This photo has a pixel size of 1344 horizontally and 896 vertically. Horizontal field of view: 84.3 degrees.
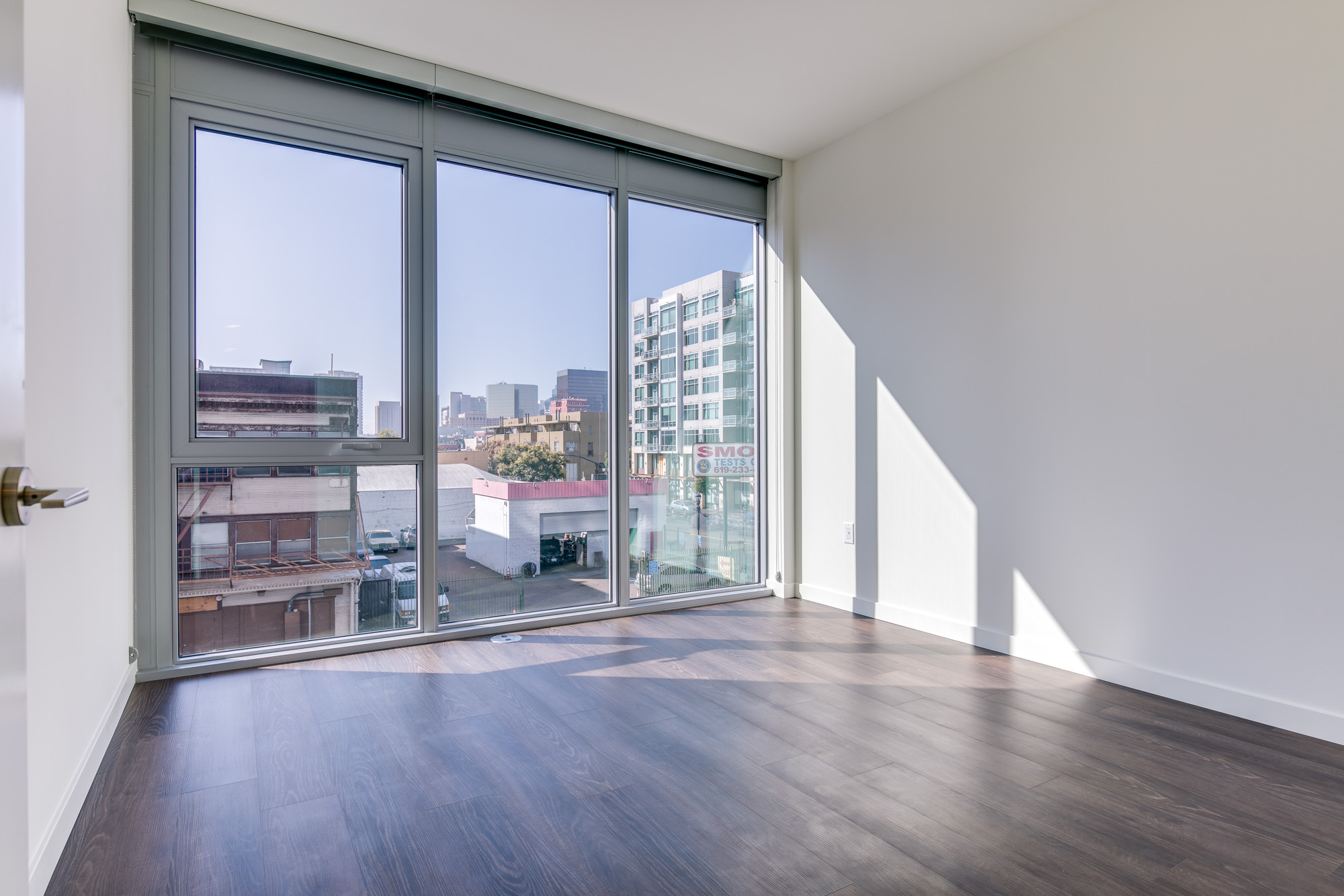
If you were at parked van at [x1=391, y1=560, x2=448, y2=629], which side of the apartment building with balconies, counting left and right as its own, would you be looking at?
front

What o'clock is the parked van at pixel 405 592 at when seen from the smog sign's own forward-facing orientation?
The parked van is roughly at 2 o'clock from the smog sign.

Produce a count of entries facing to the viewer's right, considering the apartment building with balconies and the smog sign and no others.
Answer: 0

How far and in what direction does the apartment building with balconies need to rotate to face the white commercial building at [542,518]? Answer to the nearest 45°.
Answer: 0° — it already faces it

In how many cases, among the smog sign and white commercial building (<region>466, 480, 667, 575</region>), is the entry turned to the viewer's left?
0

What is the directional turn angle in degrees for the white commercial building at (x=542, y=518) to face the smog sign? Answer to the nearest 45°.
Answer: approximately 90° to its left

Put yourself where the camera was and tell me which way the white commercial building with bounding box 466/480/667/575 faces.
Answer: facing the viewer and to the right of the viewer

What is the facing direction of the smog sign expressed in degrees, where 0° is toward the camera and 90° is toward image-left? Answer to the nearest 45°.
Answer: approximately 0°

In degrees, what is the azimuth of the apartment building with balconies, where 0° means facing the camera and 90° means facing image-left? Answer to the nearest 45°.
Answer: approximately 45°
